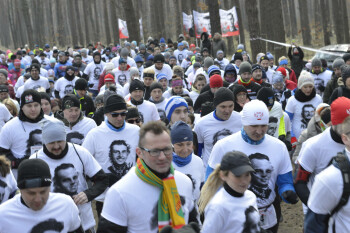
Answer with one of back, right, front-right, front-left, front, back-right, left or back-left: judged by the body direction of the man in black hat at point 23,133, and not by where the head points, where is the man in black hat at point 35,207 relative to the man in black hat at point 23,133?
front-right

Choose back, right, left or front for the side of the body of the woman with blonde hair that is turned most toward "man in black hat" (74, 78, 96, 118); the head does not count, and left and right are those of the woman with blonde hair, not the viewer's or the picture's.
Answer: back

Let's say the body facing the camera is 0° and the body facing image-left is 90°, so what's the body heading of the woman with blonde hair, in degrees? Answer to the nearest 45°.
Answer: approximately 315°

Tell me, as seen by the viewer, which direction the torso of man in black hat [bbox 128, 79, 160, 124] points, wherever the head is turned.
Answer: toward the camera

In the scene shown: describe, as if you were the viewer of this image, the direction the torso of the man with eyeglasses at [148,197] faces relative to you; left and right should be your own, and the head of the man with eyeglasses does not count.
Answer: facing the viewer and to the right of the viewer

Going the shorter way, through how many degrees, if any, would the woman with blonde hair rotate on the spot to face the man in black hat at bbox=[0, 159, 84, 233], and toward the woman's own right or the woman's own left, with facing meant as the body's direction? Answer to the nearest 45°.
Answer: approximately 135° to the woman's own right
